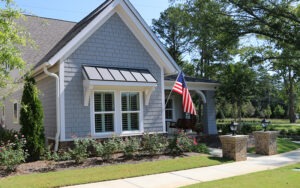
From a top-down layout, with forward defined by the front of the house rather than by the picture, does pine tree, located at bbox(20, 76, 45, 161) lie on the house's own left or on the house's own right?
on the house's own right

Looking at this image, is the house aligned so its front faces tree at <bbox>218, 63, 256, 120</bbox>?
no

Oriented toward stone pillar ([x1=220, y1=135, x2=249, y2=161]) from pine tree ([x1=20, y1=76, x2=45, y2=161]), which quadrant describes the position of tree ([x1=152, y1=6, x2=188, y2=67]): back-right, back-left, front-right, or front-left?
front-left

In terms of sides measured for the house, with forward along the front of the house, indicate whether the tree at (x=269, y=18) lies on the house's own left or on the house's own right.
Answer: on the house's own left

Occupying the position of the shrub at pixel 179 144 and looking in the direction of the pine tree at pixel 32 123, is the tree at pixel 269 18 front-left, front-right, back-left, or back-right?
back-right

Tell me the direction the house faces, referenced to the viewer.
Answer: facing the viewer and to the right of the viewer

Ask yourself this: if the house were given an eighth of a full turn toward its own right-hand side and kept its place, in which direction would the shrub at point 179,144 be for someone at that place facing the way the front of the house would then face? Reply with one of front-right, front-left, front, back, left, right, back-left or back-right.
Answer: left

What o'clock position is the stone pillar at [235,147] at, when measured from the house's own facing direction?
The stone pillar is roughly at 11 o'clock from the house.
